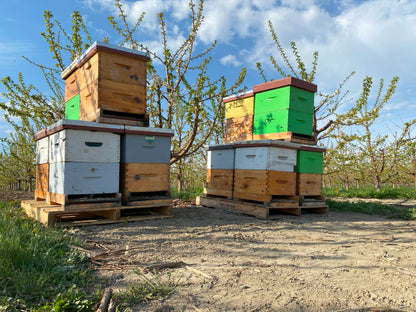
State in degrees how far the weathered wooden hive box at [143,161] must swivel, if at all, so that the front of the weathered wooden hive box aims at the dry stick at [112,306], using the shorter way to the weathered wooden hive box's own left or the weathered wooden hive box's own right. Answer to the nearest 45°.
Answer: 0° — it already faces it

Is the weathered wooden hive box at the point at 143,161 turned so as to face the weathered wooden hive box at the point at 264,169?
no

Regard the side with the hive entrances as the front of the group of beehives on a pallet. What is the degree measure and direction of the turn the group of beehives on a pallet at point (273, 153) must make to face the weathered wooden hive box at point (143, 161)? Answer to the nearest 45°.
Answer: approximately 90° to its right

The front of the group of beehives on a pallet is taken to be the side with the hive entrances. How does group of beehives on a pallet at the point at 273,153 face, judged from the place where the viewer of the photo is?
facing the viewer and to the right of the viewer

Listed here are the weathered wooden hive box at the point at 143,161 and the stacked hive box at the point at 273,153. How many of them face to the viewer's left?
0

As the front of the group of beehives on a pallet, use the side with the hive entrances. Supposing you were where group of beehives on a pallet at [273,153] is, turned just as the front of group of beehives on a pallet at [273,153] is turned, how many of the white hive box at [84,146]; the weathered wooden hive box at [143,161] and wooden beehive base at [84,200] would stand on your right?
3

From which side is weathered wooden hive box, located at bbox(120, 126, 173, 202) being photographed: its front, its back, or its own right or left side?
front

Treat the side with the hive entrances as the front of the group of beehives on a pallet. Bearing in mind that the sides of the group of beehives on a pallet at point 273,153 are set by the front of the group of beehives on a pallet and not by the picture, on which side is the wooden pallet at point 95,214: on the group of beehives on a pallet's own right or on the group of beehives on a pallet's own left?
on the group of beehives on a pallet's own right

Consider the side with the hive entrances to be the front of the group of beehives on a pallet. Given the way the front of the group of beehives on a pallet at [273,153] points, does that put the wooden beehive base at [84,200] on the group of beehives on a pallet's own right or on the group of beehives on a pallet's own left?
on the group of beehives on a pallet's own right

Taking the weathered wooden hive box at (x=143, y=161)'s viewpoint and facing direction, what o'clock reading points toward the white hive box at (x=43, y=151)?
The white hive box is roughly at 4 o'clock from the weathered wooden hive box.

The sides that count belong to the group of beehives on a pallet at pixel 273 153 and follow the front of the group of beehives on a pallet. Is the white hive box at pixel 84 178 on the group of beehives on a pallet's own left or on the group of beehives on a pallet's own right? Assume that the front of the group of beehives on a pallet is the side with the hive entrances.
on the group of beehives on a pallet's own right
